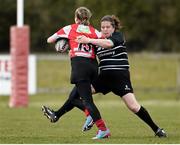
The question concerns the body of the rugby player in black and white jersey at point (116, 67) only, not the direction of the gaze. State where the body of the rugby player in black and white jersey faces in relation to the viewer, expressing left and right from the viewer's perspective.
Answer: facing the viewer and to the left of the viewer

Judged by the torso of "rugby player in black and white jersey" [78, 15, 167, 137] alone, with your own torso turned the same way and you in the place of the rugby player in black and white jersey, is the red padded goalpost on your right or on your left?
on your right

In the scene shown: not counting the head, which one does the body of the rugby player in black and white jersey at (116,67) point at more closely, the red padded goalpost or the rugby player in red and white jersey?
the rugby player in red and white jersey
